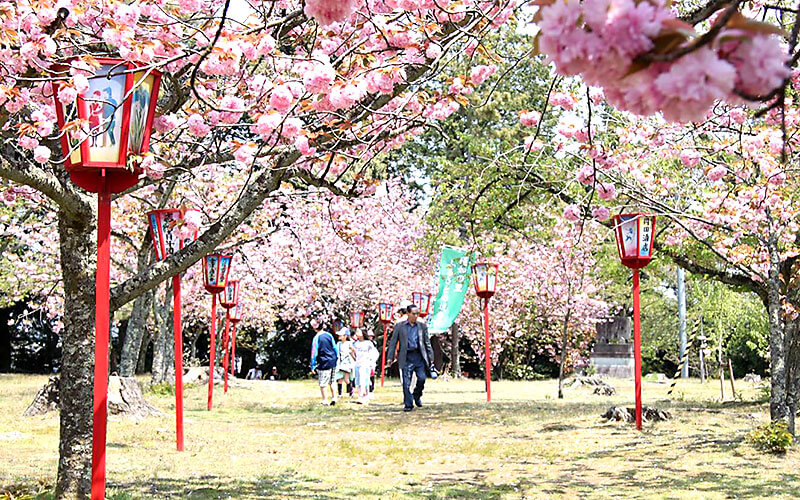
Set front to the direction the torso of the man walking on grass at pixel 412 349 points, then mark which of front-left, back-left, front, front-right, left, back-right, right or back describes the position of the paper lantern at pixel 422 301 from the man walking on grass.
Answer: back

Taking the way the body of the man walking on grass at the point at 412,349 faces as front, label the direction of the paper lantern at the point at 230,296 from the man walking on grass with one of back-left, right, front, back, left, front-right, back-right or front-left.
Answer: back-right

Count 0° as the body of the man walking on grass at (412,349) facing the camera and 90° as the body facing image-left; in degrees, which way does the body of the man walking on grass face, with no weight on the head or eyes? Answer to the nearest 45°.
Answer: approximately 0°

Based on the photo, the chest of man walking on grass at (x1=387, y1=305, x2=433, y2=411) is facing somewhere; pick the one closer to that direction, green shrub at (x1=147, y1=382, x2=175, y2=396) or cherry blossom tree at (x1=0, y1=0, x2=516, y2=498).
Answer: the cherry blossom tree

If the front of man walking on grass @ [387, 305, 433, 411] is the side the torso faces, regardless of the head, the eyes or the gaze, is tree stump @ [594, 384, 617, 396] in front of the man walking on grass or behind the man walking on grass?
behind

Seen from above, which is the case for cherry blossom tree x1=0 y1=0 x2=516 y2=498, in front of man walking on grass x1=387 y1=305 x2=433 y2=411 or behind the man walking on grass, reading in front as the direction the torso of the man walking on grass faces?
in front

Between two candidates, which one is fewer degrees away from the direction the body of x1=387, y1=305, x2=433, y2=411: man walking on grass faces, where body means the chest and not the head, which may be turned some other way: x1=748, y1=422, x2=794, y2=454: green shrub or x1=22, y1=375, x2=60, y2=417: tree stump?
the green shrub

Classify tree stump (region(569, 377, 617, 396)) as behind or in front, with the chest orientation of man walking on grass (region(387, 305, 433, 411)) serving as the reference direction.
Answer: behind

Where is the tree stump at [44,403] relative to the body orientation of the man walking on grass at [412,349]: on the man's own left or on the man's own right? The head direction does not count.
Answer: on the man's own right

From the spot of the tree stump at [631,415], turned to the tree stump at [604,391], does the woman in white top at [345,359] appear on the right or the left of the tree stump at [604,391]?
left
